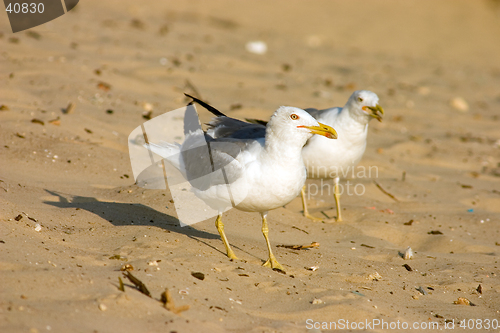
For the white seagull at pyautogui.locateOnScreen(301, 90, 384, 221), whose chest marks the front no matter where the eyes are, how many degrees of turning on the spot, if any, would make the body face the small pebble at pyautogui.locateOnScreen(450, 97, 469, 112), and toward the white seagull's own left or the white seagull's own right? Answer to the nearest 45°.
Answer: approximately 135° to the white seagull's own left

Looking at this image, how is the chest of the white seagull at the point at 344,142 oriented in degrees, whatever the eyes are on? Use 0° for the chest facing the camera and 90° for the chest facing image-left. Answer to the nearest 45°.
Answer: approximately 315°

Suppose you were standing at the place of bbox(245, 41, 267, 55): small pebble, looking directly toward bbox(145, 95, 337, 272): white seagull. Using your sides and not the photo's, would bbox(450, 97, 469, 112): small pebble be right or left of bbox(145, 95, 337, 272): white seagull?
left
